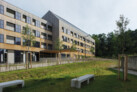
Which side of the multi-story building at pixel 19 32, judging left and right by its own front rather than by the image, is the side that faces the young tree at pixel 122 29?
front

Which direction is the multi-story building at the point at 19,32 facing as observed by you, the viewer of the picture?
facing the viewer and to the right of the viewer
